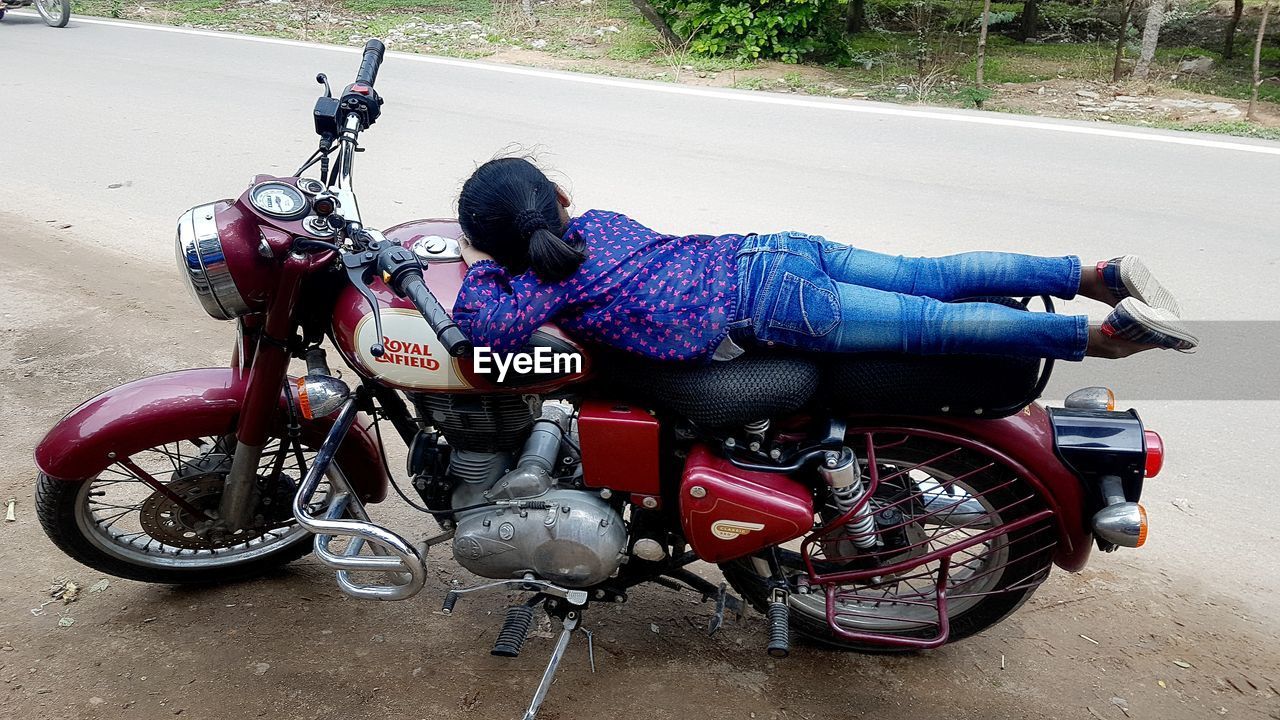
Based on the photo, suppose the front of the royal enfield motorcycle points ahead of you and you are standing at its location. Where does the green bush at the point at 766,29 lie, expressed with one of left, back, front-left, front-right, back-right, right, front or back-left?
right

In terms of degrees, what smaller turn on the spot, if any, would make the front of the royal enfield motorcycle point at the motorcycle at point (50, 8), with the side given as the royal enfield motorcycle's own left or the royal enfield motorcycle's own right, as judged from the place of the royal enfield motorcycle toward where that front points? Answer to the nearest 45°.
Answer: approximately 45° to the royal enfield motorcycle's own right

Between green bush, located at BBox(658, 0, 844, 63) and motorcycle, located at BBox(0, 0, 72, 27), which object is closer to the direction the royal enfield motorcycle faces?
the motorcycle

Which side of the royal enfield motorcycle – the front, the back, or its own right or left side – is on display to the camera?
left
